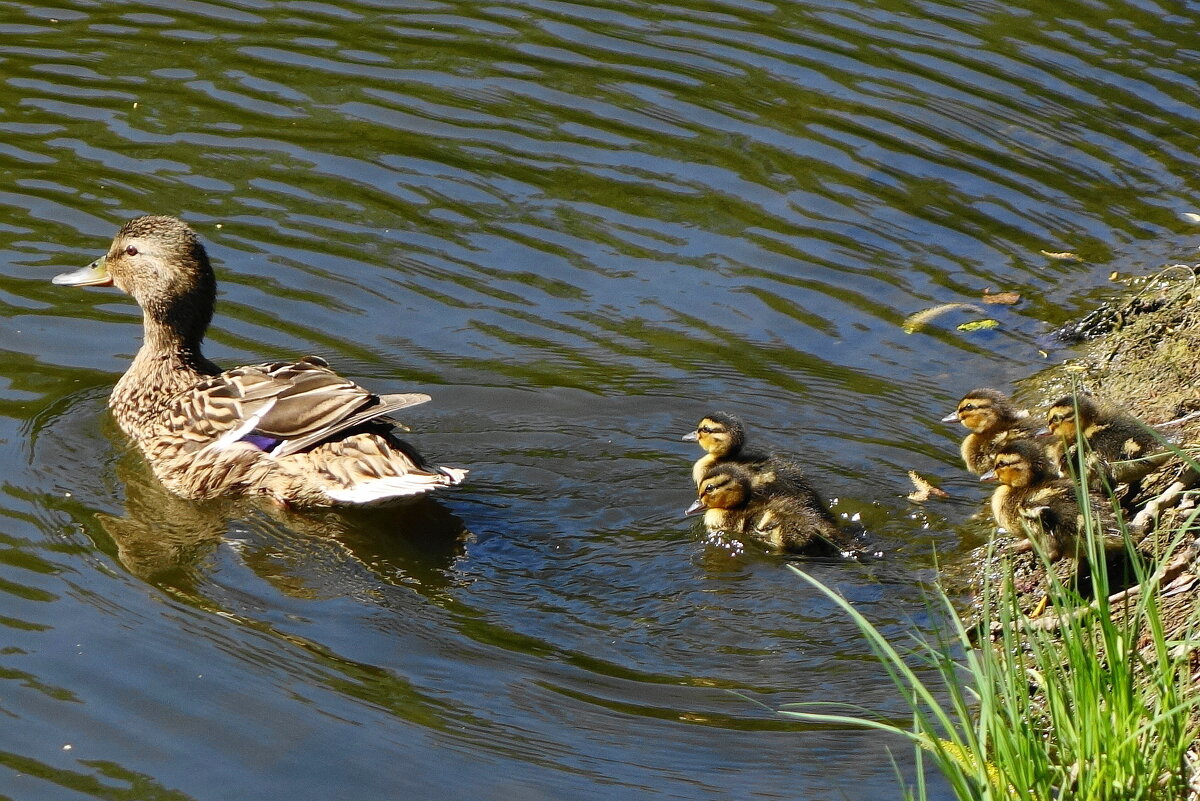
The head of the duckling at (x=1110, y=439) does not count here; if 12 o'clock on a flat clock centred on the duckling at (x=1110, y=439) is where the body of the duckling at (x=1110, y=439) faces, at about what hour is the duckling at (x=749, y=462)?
the duckling at (x=749, y=462) is roughly at 12 o'clock from the duckling at (x=1110, y=439).

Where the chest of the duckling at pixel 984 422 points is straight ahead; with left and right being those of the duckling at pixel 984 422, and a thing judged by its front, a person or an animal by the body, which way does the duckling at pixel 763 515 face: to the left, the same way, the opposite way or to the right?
the same way

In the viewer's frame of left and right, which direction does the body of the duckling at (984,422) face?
facing to the left of the viewer

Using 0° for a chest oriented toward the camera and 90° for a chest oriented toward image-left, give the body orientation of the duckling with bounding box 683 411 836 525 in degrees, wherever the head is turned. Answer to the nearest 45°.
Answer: approximately 90°

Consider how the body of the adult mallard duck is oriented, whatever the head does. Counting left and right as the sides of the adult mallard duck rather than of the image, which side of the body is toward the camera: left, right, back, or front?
left

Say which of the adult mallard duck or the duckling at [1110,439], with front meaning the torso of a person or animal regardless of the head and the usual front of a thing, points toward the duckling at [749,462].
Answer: the duckling at [1110,439]

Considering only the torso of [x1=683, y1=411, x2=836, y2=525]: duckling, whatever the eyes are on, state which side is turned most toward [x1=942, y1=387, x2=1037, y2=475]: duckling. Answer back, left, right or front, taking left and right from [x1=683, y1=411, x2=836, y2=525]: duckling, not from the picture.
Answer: back

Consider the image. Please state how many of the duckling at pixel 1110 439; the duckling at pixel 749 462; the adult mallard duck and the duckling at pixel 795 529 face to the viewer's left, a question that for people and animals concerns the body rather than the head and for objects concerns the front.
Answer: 4

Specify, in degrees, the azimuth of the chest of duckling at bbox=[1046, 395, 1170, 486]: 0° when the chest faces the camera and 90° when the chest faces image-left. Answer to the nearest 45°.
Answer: approximately 90°

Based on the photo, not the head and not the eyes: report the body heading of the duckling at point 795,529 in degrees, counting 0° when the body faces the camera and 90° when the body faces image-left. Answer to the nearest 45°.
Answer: approximately 90°

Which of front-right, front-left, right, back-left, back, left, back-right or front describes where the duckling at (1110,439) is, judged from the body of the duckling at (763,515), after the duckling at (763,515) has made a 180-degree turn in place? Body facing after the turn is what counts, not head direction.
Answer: front

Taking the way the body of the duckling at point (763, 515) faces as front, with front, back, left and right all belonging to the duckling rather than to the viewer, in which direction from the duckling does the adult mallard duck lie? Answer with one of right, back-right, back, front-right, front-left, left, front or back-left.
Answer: front

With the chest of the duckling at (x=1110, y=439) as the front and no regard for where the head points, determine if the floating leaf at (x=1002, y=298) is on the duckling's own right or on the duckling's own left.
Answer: on the duckling's own right

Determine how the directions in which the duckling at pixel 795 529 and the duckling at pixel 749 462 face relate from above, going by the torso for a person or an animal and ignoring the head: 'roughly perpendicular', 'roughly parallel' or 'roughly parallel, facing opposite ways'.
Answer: roughly parallel

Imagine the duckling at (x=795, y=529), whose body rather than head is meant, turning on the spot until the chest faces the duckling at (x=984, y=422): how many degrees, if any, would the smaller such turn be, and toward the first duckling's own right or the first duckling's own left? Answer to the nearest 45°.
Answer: approximately 135° to the first duckling's own right

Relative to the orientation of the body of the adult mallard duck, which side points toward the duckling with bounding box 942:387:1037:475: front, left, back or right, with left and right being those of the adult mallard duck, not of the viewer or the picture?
back

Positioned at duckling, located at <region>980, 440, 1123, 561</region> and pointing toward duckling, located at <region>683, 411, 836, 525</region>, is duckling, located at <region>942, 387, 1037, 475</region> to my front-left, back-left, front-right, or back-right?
front-right

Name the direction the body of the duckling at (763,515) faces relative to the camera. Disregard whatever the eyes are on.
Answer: to the viewer's left
